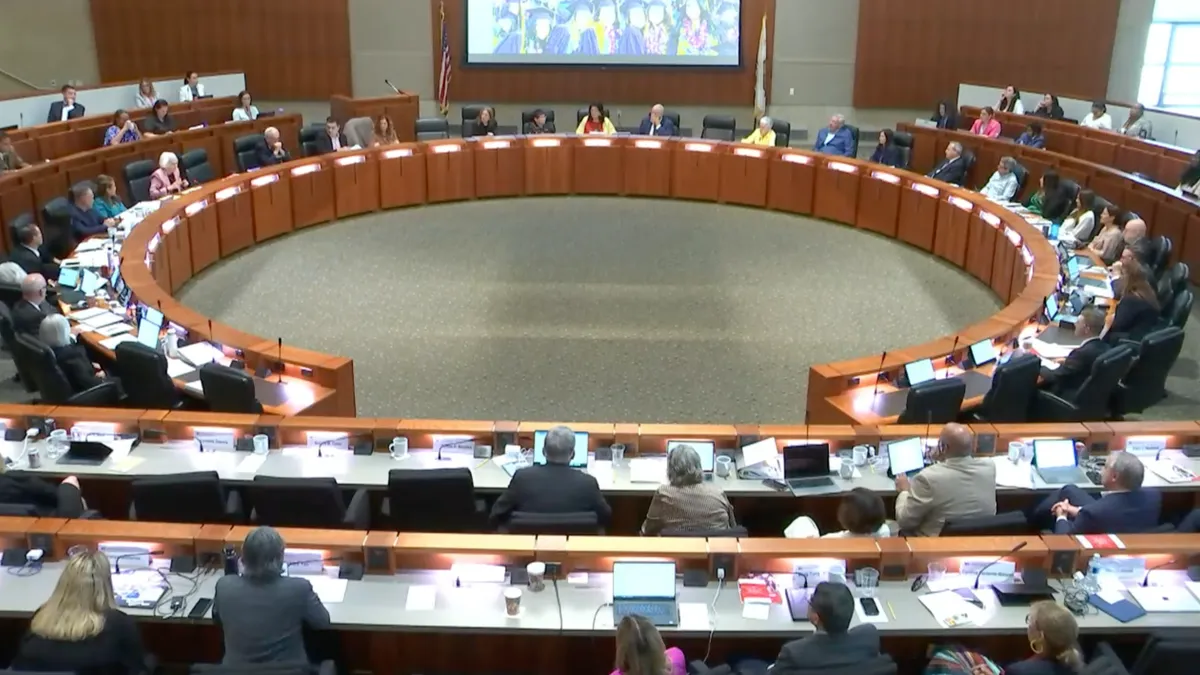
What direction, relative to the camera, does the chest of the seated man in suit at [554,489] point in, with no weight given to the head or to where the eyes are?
away from the camera

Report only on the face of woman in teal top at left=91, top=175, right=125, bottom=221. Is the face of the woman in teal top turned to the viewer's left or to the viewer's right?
to the viewer's right

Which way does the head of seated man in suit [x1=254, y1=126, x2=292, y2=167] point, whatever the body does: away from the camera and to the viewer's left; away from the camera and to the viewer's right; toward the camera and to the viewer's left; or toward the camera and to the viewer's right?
toward the camera and to the viewer's right

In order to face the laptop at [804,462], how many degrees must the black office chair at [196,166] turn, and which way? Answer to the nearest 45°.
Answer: approximately 45° to its right

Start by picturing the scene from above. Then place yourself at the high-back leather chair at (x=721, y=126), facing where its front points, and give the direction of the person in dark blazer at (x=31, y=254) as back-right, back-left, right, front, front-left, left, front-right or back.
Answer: front-right

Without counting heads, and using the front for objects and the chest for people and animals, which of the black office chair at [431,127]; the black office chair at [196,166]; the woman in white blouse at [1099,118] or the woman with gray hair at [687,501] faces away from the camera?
the woman with gray hair

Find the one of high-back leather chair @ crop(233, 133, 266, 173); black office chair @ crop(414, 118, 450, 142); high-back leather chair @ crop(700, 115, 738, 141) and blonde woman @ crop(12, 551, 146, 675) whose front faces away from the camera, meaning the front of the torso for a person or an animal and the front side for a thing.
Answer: the blonde woman

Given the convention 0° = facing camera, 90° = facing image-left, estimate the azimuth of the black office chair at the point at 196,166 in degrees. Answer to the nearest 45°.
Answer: approximately 315°

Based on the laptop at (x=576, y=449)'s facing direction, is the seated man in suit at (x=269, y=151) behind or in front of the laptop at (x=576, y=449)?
behind

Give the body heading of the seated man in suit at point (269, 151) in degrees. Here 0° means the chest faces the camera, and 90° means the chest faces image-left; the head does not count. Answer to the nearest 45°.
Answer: approximately 315°

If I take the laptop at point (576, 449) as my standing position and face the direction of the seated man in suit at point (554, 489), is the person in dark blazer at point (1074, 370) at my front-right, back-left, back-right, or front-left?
back-left

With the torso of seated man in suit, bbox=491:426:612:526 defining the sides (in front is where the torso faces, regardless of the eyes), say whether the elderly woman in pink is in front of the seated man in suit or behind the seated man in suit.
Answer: in front

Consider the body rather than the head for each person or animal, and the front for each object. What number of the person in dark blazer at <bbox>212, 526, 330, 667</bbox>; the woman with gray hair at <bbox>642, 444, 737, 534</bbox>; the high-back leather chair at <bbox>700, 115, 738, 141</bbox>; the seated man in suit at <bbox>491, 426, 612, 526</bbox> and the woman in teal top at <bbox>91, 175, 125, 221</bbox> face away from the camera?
3

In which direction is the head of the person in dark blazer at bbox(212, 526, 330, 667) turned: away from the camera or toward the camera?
away from the camera
